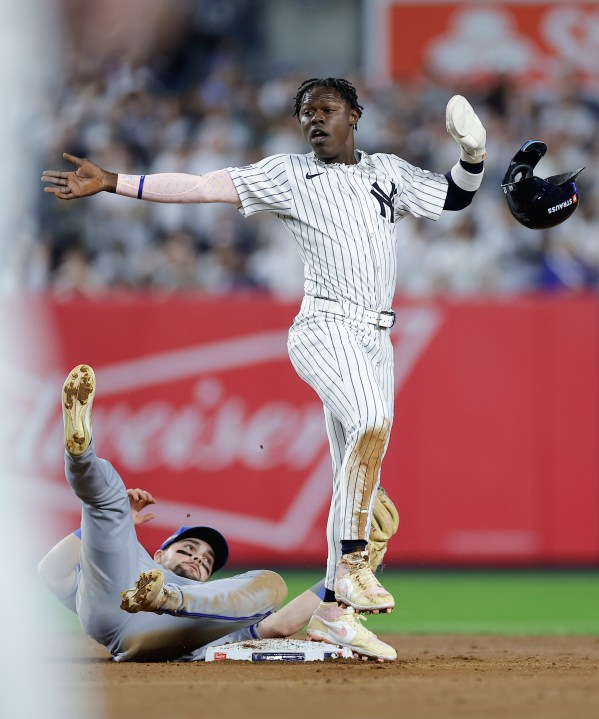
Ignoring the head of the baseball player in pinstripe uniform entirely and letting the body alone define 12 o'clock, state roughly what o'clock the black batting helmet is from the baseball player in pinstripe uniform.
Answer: The black batting helmet is roughly at 10 o'clock from the baseball player in pinstripe uniform.

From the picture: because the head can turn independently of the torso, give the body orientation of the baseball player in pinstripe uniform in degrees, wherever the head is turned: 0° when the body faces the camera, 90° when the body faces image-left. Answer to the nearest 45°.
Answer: approximately 315°
